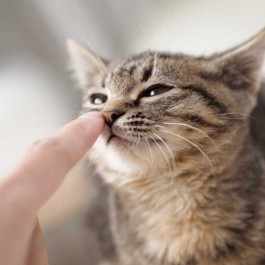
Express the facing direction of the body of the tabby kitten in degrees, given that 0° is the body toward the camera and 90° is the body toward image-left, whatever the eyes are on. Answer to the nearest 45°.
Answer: approximately 45°
